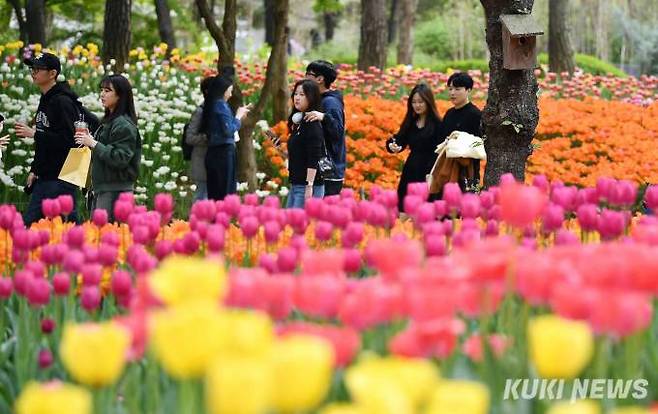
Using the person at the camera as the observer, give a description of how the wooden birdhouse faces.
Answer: facing the viewer and to the right of the viewer

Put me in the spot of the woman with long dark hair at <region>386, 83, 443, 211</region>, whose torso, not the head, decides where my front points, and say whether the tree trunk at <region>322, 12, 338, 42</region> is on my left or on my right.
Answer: on my right

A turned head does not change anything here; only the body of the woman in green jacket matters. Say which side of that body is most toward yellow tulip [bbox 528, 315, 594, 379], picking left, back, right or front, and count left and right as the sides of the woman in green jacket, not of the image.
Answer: left

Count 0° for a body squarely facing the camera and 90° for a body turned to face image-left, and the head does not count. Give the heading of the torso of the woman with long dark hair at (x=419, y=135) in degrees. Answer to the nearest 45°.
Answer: approximately 45°

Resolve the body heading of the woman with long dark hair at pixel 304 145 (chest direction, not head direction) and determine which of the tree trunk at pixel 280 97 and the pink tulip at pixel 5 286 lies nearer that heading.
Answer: the pink tulip
